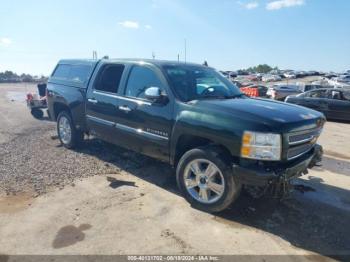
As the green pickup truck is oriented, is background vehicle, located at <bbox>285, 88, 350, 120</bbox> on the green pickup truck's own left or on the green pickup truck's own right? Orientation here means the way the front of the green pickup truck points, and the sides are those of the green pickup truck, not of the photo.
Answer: on the green pickup truck's own left

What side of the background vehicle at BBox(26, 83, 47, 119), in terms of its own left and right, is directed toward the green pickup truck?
right

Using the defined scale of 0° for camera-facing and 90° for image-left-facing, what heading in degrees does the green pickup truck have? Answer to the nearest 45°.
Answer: approximately 315°

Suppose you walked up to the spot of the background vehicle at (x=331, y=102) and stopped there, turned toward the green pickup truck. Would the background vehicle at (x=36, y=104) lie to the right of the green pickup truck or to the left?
right
